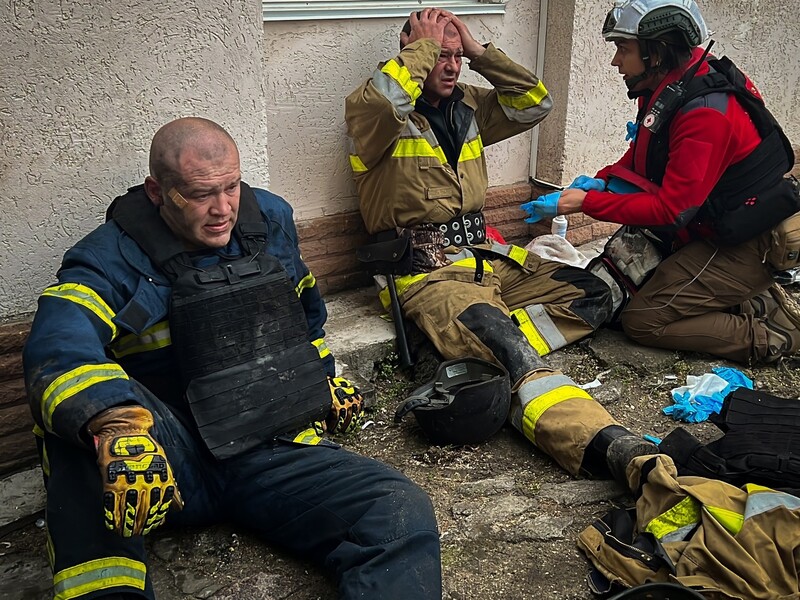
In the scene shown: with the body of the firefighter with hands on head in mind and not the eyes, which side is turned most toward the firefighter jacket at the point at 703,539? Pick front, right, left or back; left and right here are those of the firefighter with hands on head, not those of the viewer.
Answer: front

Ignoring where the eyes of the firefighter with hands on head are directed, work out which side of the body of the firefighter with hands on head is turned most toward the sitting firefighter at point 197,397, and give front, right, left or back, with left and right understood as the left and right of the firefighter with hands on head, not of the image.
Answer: right

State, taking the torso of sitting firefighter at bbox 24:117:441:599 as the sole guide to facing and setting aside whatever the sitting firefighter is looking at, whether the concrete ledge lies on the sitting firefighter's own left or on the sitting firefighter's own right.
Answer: on the sitting firefighter's own left

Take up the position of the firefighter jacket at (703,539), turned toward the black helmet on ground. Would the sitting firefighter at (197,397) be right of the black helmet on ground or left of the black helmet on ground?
left

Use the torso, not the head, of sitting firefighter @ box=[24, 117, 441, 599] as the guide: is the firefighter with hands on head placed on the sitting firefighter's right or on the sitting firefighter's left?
on the sitting firefighter's left

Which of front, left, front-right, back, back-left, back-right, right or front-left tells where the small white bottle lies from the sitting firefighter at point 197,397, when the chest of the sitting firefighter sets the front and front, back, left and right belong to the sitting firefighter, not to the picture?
left

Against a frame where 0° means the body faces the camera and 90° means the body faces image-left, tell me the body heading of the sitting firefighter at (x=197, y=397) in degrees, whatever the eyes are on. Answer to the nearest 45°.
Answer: approximately 315°

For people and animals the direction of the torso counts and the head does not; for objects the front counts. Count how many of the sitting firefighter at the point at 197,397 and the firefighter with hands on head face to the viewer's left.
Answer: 0

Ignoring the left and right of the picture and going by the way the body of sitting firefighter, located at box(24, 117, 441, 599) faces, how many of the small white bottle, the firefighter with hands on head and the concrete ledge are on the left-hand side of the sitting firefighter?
3

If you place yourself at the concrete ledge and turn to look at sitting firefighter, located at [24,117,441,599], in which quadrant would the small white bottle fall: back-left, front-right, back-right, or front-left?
back-left

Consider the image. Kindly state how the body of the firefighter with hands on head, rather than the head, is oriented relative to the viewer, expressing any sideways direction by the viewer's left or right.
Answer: facing the viewer and to the right of the viewer

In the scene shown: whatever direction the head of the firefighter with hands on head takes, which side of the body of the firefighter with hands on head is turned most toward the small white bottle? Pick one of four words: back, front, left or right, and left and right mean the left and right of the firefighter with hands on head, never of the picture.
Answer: left

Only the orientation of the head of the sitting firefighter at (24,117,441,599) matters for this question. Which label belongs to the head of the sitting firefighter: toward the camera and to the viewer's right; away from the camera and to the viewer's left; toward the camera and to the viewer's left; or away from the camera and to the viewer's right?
toward the camera and to the viewer's right
